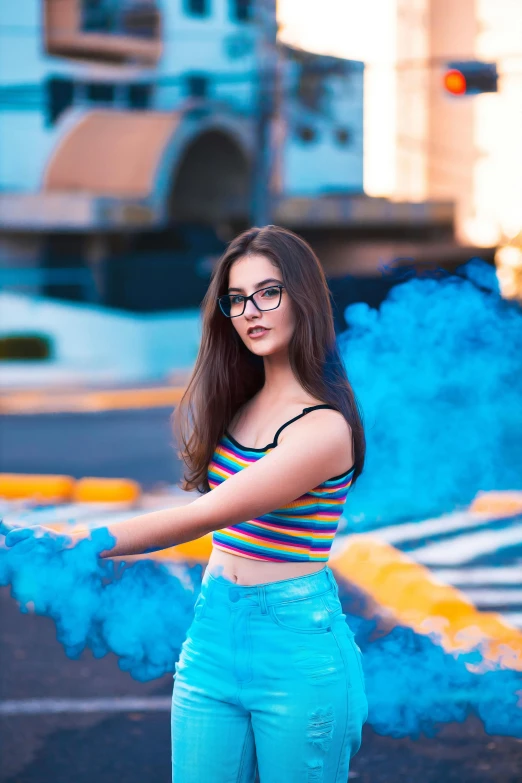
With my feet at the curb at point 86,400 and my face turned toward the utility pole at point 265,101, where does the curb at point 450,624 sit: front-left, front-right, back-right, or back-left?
back-right

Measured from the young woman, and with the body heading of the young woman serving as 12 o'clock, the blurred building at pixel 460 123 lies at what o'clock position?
The blurred building is roughly at 5 o'clock from the young woman.

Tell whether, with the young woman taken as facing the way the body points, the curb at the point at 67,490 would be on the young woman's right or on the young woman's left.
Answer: on the young woman's right

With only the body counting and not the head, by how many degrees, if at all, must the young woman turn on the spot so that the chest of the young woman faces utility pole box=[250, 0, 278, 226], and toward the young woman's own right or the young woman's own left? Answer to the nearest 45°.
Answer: approximately 135° to the young woman's own right

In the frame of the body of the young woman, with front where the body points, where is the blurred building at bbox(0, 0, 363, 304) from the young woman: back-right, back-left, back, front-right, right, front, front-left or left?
back-right

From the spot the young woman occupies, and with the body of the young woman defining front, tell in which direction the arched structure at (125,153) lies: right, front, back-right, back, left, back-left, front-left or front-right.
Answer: back-right

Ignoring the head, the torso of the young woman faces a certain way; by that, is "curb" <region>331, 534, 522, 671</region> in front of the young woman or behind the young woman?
behind

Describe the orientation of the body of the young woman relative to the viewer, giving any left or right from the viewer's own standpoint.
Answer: facing the viewer and to the left of the viewer
